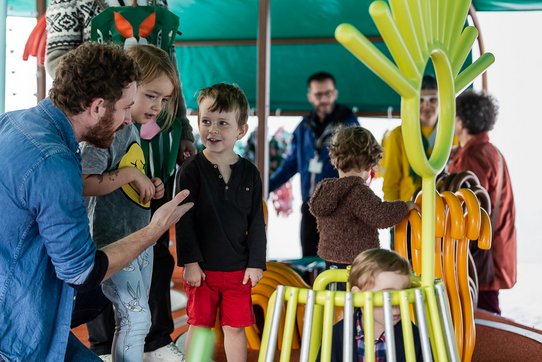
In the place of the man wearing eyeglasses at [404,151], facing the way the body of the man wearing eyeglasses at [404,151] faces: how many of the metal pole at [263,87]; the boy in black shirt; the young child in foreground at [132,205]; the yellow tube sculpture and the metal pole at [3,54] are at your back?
0

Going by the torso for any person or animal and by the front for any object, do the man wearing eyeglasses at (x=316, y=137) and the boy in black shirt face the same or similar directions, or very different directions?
same or similar directions

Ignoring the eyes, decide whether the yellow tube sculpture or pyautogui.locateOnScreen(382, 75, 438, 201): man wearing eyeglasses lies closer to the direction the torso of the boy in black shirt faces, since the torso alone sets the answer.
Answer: the yellow tube sculpture

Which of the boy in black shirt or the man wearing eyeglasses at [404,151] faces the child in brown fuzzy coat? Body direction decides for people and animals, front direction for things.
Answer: the man wearing eyeglasses

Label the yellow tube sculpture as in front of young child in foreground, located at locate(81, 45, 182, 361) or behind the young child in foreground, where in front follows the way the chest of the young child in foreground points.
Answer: in front

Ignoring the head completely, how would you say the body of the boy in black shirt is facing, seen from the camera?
toward the camera

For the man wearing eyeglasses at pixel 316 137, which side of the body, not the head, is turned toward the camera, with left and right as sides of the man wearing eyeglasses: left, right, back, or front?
front

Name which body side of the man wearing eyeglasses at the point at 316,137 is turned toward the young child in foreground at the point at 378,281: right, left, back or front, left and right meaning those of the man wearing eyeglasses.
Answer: front

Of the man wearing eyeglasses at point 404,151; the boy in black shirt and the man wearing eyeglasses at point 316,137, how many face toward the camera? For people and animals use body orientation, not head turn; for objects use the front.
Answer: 3

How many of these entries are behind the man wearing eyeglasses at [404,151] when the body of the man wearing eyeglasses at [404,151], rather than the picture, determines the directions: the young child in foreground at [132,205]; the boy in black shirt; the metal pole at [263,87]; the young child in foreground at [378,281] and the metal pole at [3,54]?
0

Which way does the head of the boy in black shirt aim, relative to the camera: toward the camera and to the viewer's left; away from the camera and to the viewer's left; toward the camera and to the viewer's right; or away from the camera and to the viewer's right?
toward the camera and to the viewer's left

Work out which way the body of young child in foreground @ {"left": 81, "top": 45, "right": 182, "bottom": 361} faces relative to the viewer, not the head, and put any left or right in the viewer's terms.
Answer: facing the viewer and to the right of the viewer

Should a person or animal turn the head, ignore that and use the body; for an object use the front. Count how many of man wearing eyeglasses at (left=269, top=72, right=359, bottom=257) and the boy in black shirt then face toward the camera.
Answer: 2

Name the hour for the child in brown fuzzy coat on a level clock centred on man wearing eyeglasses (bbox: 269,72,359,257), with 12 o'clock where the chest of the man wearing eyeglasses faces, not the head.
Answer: The child in brown fuzzy coat is roughly at 12 o'clock from the man wearing eyeglasses.

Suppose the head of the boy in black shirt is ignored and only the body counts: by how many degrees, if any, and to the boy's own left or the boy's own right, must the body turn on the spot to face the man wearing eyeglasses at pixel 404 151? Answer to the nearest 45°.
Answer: approximately 135° to the boy's own left

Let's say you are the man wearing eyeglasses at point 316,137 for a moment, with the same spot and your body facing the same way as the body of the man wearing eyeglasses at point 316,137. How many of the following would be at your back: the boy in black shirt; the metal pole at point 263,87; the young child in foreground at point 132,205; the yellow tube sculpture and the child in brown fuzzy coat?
0

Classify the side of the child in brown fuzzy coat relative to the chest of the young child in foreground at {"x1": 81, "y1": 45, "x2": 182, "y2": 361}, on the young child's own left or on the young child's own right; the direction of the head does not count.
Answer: on the young child's own left

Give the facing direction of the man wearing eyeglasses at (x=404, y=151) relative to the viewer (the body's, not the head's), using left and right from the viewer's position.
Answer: facing the viewer
